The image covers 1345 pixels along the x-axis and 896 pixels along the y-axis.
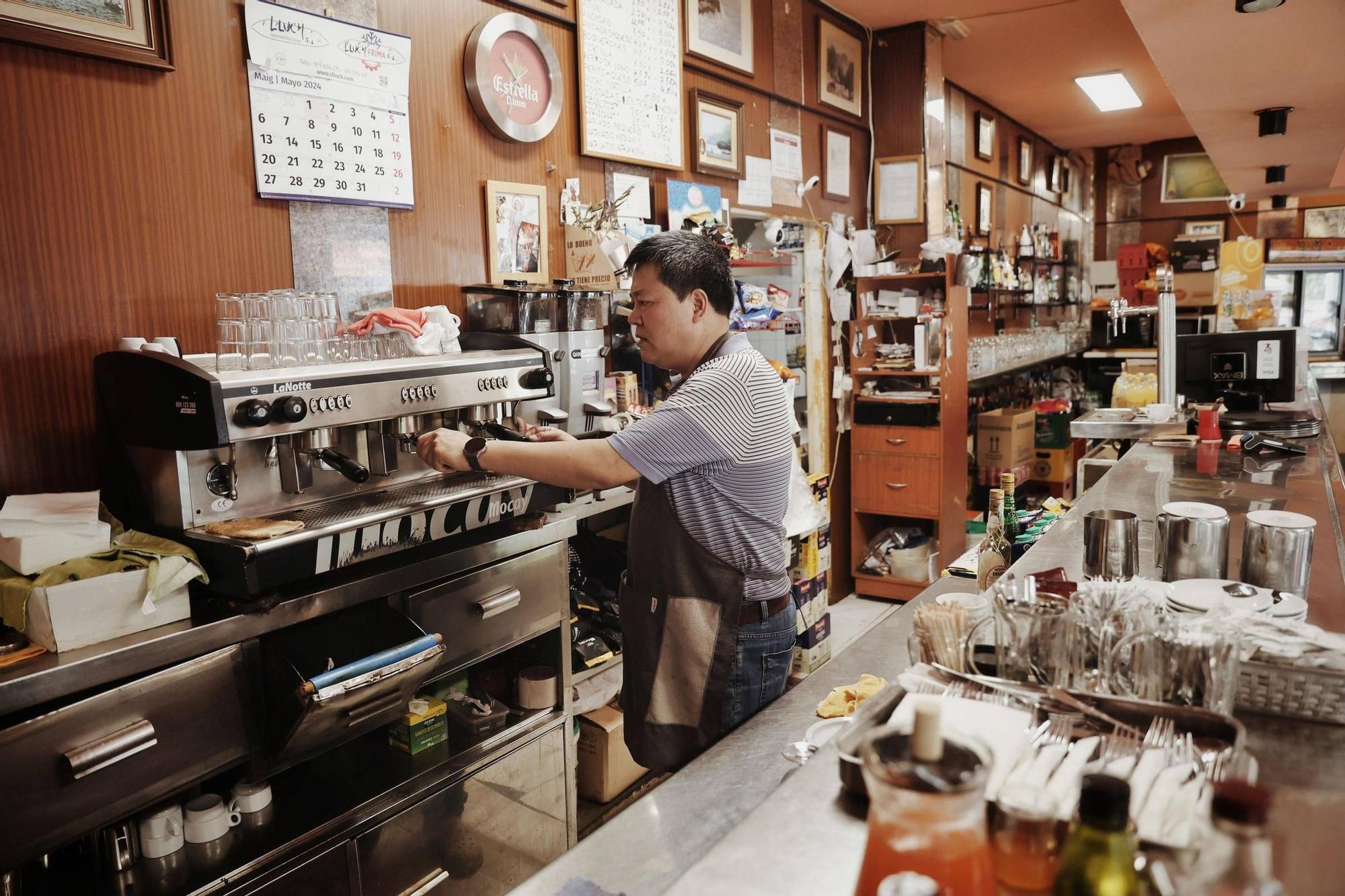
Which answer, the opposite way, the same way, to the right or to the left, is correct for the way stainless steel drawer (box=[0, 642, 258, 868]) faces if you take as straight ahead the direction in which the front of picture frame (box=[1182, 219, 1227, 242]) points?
to the left

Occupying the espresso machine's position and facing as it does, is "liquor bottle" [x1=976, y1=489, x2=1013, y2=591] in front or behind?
in front

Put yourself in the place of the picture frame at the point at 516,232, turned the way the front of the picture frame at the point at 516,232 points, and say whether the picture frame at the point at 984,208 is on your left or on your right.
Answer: on your left

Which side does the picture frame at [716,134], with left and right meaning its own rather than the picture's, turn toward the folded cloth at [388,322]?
right

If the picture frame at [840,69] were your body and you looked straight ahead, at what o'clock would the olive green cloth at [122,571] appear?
The olive green cloth is roughly at 2 o'clock from the picture frame.

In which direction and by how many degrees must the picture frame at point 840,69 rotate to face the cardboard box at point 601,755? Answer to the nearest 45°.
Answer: approximately 45° to its right

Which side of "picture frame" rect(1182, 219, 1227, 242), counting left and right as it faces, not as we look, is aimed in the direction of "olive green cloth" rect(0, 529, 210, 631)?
front

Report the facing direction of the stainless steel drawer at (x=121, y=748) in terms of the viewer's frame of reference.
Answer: facing the viewer and to the right of the viewer

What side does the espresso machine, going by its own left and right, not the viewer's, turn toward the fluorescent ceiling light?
left

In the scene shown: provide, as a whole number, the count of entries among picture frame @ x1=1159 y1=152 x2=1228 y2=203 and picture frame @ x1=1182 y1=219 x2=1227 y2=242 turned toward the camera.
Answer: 2

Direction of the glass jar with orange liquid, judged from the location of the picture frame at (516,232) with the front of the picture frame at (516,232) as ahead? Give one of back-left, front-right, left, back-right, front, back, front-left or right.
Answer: front-right
